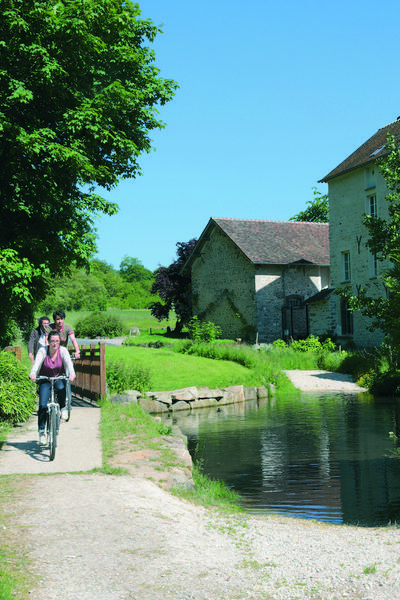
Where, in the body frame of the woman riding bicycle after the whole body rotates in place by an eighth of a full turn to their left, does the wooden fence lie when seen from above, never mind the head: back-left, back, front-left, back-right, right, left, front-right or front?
back-left

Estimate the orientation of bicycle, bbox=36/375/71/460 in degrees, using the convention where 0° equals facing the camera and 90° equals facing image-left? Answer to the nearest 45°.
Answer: approximately 0°

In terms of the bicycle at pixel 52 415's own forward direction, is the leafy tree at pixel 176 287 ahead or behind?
behind

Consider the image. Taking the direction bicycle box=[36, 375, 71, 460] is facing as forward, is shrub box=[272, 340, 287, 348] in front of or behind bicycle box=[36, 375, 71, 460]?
behind

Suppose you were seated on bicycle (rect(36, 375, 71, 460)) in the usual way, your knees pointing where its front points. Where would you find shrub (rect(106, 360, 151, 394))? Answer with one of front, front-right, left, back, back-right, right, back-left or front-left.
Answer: back

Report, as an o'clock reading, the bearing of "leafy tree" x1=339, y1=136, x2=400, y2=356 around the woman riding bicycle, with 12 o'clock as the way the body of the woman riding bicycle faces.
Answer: The leafy tree is roughly at 8 o'clock from the woman riding bicycle.

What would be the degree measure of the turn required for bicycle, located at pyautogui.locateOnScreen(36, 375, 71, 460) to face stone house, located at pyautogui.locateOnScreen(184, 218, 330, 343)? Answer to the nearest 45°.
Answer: approximately 135° to its left

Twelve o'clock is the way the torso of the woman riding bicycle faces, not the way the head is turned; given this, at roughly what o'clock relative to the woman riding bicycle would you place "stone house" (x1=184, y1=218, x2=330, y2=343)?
The stone house is roughly at 7 o'clock from the woman riding bicycle.

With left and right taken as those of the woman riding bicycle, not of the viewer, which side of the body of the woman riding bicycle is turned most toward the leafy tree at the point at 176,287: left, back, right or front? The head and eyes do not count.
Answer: back

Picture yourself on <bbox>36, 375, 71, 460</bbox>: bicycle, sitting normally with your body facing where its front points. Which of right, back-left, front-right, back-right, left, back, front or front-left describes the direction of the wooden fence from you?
back
